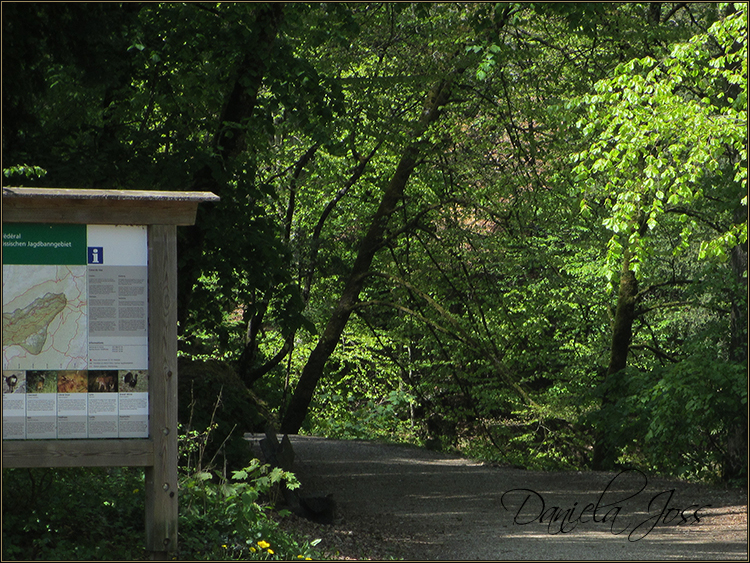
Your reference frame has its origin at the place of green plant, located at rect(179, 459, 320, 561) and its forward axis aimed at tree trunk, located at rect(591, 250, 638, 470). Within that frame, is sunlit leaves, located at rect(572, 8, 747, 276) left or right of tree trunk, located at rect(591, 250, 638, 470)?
right

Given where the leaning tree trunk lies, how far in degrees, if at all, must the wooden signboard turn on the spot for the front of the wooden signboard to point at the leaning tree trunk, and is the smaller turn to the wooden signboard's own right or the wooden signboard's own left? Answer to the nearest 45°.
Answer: approximately 135° to the wooden signboard's own left

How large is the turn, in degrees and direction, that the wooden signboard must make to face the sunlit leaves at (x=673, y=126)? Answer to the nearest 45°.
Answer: approximately 90° to its left

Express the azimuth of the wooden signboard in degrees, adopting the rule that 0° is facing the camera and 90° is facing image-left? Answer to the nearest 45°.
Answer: approximately 0°

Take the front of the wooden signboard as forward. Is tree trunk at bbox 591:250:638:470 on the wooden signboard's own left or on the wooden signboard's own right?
on the wooden signboard's own left

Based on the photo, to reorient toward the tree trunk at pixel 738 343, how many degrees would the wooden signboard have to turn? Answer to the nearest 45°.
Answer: approximately 135° to its left

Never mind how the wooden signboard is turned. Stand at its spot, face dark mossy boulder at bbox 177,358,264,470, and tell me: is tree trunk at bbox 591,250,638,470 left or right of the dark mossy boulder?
right

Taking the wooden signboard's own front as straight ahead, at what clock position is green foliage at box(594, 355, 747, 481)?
The green foliage is roughly at 8 o'clock from the wooden signboard.
